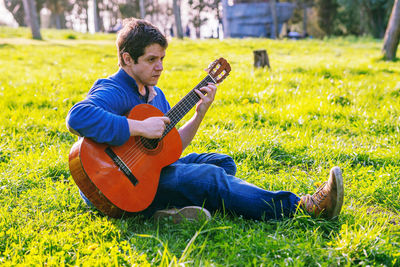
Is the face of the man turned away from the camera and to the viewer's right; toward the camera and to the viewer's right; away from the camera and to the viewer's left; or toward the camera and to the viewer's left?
toward the camera and to the viewer's right

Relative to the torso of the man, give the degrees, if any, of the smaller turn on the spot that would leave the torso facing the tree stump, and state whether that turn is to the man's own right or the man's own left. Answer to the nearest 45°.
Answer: approximately 135° to the man's own left

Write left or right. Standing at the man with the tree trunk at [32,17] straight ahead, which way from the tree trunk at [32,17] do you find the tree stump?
right

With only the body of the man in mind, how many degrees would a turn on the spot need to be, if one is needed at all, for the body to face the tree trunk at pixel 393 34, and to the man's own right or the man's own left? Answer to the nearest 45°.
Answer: approximately 90° to the man's own left

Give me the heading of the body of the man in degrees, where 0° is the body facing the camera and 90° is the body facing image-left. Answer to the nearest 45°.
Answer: approximately 315°

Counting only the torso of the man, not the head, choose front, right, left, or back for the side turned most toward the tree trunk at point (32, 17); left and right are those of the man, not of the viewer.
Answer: back
